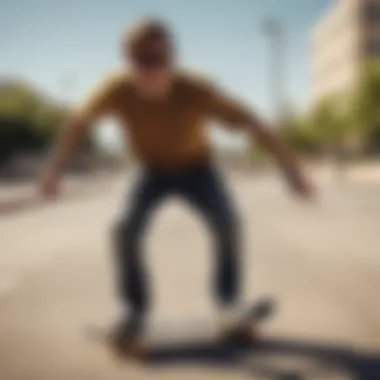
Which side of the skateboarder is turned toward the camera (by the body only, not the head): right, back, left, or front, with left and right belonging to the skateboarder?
front

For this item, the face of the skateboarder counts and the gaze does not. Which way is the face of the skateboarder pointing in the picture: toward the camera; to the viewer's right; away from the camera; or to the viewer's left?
toward the camera
